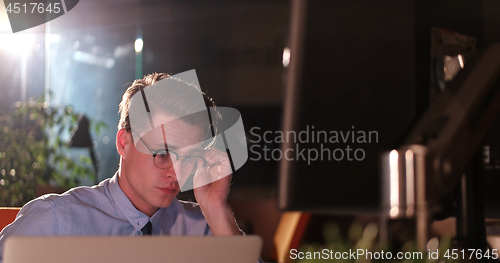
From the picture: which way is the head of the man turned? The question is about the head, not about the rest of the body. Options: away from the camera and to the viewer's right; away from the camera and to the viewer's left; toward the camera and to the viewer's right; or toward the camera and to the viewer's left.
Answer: toward the camera and to the viewer's right

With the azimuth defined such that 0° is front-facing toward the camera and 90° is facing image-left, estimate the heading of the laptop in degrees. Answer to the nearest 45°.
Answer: approximately 180°

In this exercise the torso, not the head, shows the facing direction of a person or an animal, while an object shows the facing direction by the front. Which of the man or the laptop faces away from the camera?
the laptop

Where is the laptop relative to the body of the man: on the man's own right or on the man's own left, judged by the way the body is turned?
on the man's own right

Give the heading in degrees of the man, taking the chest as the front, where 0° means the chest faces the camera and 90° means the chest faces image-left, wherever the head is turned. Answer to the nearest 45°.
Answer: approximately 315°

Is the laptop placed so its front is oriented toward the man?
yes

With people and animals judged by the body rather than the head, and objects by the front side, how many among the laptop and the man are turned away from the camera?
1
